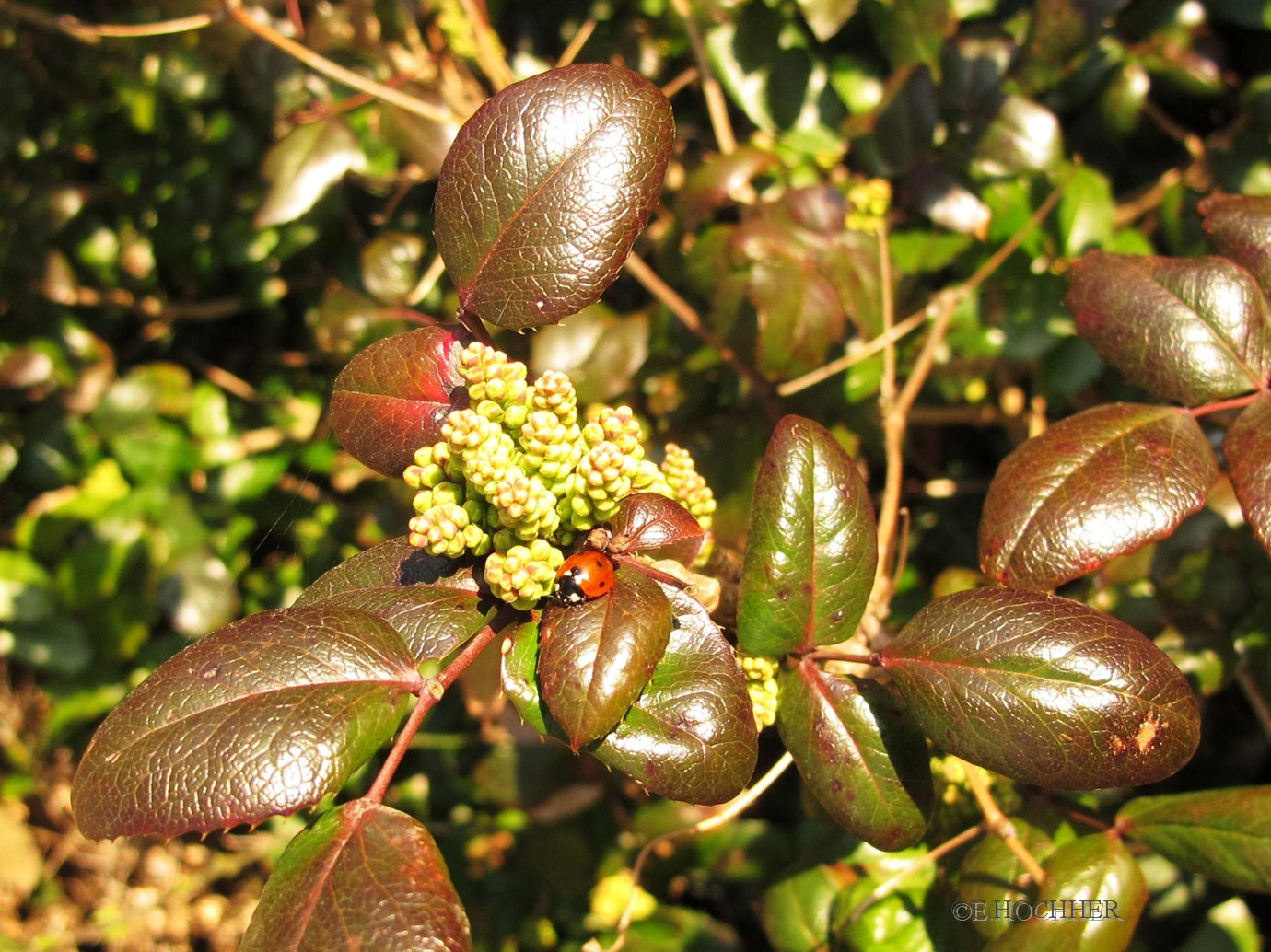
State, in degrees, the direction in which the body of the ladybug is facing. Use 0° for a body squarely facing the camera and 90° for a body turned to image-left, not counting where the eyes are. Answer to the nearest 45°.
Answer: approximately 45°

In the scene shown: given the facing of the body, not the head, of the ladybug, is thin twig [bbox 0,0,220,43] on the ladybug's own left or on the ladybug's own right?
on the ladybug's own right

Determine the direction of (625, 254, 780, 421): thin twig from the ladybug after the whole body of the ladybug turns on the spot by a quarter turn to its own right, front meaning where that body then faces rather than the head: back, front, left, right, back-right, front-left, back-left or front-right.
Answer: front-right

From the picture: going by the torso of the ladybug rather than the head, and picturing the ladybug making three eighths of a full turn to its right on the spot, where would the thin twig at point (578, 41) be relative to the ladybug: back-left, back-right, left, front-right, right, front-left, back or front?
front

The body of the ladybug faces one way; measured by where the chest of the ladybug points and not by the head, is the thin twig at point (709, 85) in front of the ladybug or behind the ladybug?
behind
